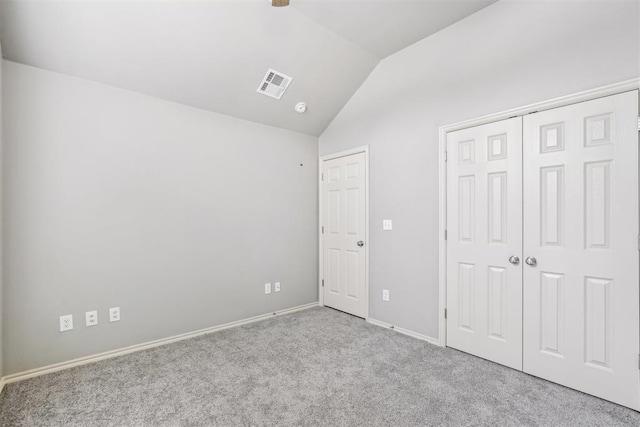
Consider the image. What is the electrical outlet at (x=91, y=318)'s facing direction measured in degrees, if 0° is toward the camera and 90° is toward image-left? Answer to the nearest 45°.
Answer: approximately 0°

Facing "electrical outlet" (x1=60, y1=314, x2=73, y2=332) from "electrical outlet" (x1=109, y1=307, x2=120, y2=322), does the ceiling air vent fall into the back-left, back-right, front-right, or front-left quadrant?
back-left

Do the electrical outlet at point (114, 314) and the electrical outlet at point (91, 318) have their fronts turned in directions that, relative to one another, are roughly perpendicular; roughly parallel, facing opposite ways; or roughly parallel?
roughly parallel

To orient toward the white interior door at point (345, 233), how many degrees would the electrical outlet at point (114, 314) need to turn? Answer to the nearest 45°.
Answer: approximately 90° to its left

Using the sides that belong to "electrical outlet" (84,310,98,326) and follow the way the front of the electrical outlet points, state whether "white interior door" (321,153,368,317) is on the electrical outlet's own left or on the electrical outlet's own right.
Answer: on the electrical outlet's own left

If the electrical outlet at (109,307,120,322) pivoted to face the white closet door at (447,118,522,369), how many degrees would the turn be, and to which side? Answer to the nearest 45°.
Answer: approximately 45° to its left

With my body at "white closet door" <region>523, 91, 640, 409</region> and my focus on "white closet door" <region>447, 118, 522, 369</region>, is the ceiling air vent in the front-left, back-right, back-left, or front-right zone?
front-left
